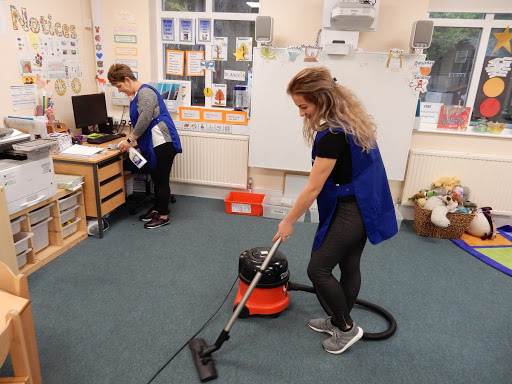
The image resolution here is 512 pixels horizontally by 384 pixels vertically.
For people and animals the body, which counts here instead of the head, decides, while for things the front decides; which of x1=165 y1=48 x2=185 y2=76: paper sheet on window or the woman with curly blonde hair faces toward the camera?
the paper sheet on window

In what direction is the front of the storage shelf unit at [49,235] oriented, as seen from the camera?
facing the viewer and to the right of the viewer

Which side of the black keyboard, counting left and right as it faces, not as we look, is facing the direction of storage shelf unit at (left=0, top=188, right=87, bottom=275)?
right

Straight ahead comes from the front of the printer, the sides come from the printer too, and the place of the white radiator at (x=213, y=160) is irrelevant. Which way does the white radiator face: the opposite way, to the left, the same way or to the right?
to the right

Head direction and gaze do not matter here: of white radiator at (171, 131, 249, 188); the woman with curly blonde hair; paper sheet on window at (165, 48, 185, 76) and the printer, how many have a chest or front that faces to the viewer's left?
1

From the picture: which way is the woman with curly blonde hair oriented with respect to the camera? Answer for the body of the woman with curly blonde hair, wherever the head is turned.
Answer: to the viewer's left

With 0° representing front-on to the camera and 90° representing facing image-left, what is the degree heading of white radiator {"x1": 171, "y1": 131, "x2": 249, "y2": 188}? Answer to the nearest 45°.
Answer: approximately 0°

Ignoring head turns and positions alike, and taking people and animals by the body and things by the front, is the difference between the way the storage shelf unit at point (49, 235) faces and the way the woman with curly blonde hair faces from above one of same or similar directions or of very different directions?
very different directions

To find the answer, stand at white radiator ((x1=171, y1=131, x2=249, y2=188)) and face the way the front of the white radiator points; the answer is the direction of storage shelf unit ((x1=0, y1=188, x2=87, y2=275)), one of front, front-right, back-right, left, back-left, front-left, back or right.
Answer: front-right

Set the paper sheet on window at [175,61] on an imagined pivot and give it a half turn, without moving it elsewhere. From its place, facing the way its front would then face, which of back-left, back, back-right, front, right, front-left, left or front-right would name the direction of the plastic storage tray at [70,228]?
back-left

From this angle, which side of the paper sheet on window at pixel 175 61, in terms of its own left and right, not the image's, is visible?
front

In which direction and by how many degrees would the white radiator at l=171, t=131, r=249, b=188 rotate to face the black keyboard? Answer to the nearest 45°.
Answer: approximately 90° to its right

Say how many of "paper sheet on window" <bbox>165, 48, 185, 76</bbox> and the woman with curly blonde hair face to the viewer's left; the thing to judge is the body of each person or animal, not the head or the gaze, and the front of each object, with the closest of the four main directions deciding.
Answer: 1

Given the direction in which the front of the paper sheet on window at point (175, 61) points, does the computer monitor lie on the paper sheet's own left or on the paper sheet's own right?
on the paper sheet's own right
